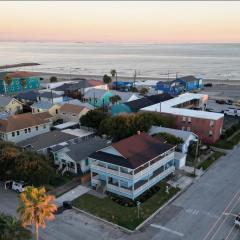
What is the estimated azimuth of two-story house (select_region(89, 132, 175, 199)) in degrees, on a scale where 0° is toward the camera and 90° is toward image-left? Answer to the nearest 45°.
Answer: approximately 45°

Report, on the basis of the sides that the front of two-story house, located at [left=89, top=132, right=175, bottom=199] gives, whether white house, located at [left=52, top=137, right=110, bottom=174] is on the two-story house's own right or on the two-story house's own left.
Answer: on the two-story house's own right

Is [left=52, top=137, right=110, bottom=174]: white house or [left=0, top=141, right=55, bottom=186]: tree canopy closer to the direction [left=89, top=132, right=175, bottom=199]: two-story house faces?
the tree canopy

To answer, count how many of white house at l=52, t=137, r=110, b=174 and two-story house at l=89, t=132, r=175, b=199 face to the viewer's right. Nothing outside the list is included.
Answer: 0

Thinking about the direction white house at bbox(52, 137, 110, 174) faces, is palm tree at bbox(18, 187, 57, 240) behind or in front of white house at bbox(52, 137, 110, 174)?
in front

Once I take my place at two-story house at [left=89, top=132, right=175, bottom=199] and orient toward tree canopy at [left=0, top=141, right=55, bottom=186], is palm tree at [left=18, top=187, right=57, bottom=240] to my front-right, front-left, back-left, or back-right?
front-left

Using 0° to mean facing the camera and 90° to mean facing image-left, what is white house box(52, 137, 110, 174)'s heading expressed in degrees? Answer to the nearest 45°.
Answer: approximately 45°

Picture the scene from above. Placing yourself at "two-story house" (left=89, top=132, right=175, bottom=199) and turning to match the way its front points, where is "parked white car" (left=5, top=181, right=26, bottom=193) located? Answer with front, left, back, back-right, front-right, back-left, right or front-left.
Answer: front-right

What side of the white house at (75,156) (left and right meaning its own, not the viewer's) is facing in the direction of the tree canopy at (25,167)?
front

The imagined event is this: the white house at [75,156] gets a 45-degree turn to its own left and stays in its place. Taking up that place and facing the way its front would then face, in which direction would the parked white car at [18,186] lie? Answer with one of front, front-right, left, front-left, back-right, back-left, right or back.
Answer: front-right

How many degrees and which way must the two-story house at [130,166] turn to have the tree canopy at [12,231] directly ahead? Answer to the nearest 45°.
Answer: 0° — it already faces it

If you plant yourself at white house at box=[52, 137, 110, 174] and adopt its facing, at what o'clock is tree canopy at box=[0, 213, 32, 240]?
The tree canopy is roughly at 11 o'clock from the white house.

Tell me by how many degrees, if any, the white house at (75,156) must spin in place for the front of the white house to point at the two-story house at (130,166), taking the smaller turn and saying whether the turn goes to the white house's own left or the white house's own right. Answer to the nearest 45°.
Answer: approximately 90° to the white house's own left

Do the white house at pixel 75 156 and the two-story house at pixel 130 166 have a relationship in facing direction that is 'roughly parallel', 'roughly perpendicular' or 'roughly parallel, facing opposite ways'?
roughly parallel
